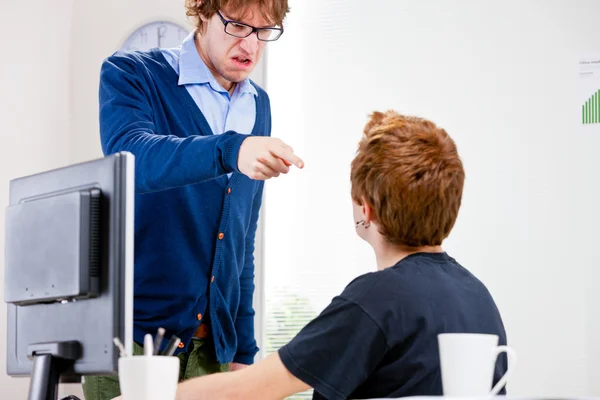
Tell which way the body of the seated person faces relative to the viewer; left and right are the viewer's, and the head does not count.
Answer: facing away from the viewer and to the left of the viewer

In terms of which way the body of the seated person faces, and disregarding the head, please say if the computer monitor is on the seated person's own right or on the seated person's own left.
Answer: on the seated person's own left

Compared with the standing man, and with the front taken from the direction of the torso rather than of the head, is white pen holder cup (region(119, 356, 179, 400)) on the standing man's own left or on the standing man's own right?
on the standing man's own right

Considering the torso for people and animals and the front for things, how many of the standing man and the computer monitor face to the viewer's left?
0

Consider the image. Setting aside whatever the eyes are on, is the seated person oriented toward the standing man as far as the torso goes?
yes

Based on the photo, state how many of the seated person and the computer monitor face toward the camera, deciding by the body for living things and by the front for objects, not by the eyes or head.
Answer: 0

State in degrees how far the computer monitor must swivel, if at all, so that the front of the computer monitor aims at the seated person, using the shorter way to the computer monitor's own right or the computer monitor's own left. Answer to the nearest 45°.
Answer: approximately 45° to the computer monitor's own right

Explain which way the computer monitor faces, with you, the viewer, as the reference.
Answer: facing away from the viewer and to the right of the viewer

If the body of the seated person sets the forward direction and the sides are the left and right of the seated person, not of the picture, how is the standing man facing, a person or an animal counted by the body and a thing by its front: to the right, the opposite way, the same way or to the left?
the opposite way

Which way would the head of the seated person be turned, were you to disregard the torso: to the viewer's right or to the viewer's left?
to the viewer's left

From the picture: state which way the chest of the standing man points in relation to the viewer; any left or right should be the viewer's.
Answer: facing the viewer and to the right of the viewer
